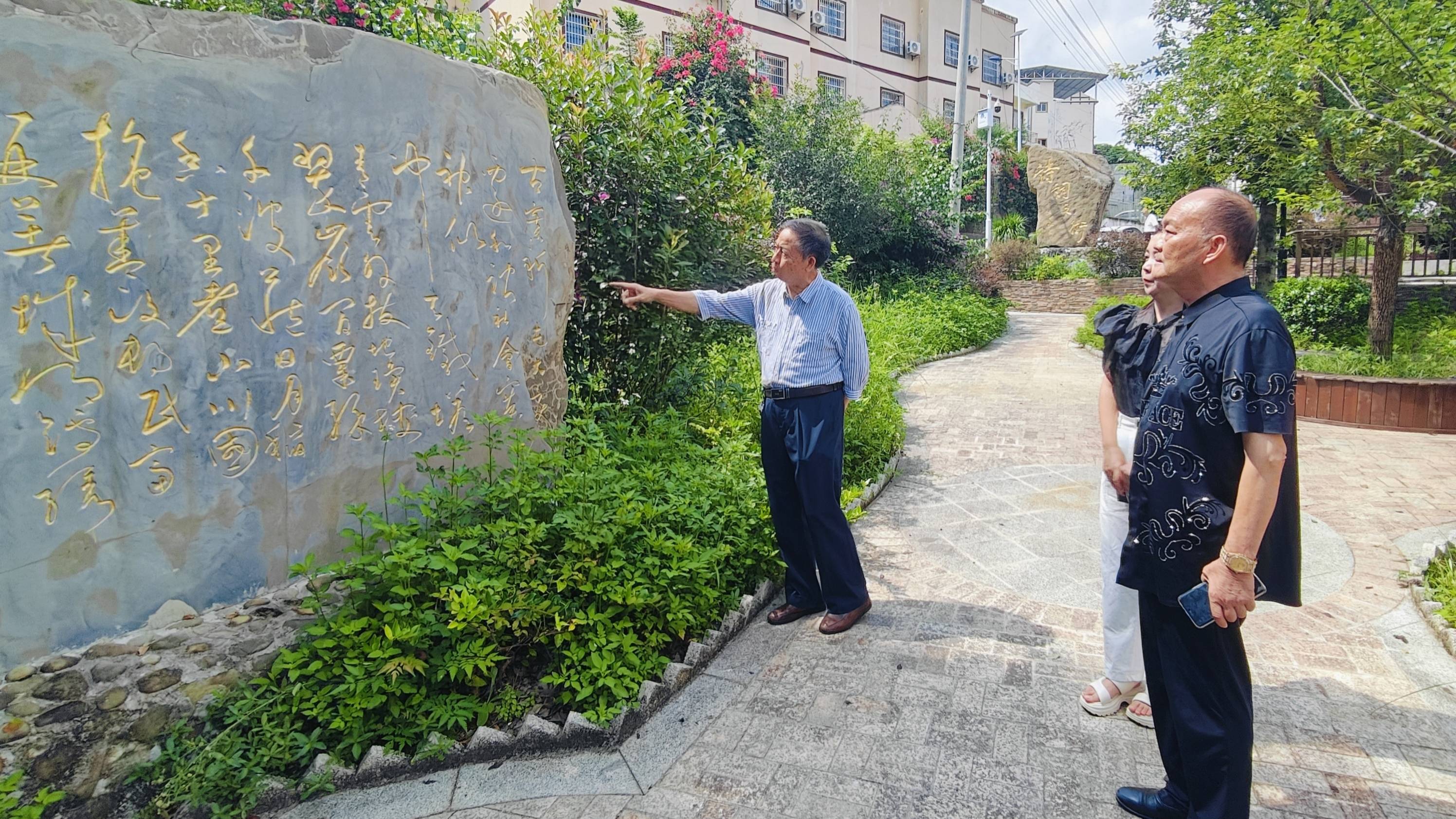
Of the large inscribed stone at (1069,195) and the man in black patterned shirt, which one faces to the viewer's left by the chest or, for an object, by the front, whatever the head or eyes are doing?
the man in black patterned shirt

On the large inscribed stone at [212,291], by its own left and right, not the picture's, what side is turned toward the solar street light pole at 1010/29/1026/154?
left

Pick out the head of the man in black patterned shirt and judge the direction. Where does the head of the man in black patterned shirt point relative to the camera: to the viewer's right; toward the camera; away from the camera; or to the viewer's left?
to the viewer's left

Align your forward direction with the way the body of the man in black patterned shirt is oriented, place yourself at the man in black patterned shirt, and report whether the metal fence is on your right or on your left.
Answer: on your right

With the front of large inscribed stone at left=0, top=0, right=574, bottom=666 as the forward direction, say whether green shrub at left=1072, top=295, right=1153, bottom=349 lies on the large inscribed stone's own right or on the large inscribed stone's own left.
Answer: on the large inscribed stone's own left

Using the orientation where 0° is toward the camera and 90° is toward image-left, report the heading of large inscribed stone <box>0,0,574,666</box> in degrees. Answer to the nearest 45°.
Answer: approximately 315°

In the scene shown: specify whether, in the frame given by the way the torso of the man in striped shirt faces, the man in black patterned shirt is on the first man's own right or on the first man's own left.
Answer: on the first man's own left

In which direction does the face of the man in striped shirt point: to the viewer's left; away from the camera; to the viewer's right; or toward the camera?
to the viewer's left

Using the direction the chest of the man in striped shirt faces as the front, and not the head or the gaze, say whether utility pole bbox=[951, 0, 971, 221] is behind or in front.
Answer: behind

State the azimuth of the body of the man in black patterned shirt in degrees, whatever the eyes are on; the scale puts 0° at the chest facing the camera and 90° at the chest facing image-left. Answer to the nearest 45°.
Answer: approximately 90°

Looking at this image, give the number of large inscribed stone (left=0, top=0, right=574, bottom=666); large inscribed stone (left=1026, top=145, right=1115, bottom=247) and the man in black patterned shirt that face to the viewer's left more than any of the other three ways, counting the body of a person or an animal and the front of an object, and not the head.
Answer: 1

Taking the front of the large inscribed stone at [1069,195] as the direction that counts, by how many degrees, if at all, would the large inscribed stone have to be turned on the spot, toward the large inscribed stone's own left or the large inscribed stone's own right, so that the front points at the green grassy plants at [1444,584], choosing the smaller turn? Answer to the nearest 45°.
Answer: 0° — it already faces it

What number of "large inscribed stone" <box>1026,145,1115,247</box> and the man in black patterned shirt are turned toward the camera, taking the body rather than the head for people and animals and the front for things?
1
